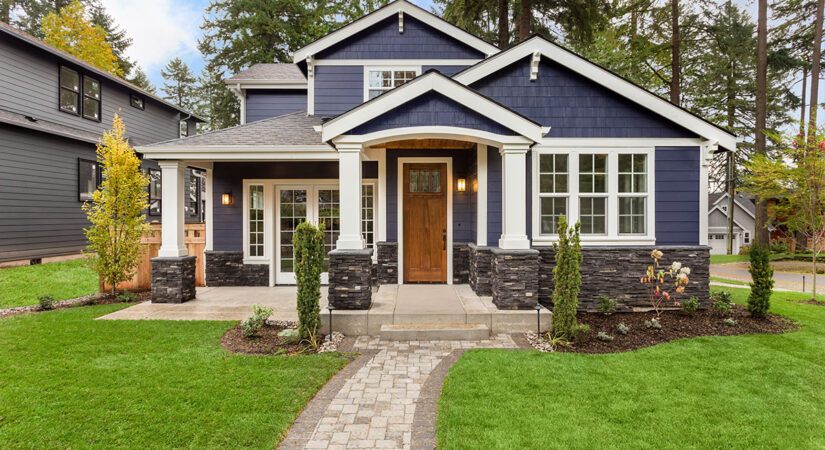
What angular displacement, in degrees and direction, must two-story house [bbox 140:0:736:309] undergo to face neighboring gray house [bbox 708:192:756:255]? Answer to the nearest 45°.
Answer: approximately 135° to its left

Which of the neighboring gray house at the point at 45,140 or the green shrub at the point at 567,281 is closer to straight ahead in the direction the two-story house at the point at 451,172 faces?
the green shrub

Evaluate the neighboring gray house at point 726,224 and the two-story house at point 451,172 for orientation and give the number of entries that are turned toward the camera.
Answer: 2

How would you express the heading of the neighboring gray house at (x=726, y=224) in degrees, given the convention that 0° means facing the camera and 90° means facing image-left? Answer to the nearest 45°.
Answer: approximately 0°

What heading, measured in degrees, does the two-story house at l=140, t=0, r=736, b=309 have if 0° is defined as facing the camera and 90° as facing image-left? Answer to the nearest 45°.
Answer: approximately 0°

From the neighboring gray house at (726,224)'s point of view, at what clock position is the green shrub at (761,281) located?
The green shrub is roughly at 12 o'clock from the neighboring gray house.
